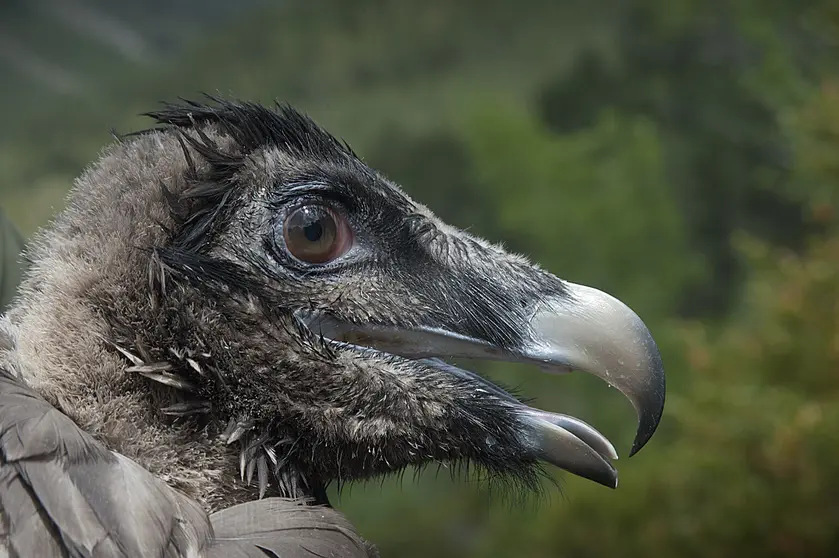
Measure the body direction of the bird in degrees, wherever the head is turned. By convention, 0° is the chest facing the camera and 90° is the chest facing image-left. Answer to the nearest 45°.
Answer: approximately 270°

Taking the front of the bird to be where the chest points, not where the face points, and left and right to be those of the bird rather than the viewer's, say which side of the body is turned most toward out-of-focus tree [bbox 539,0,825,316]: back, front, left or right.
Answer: left
